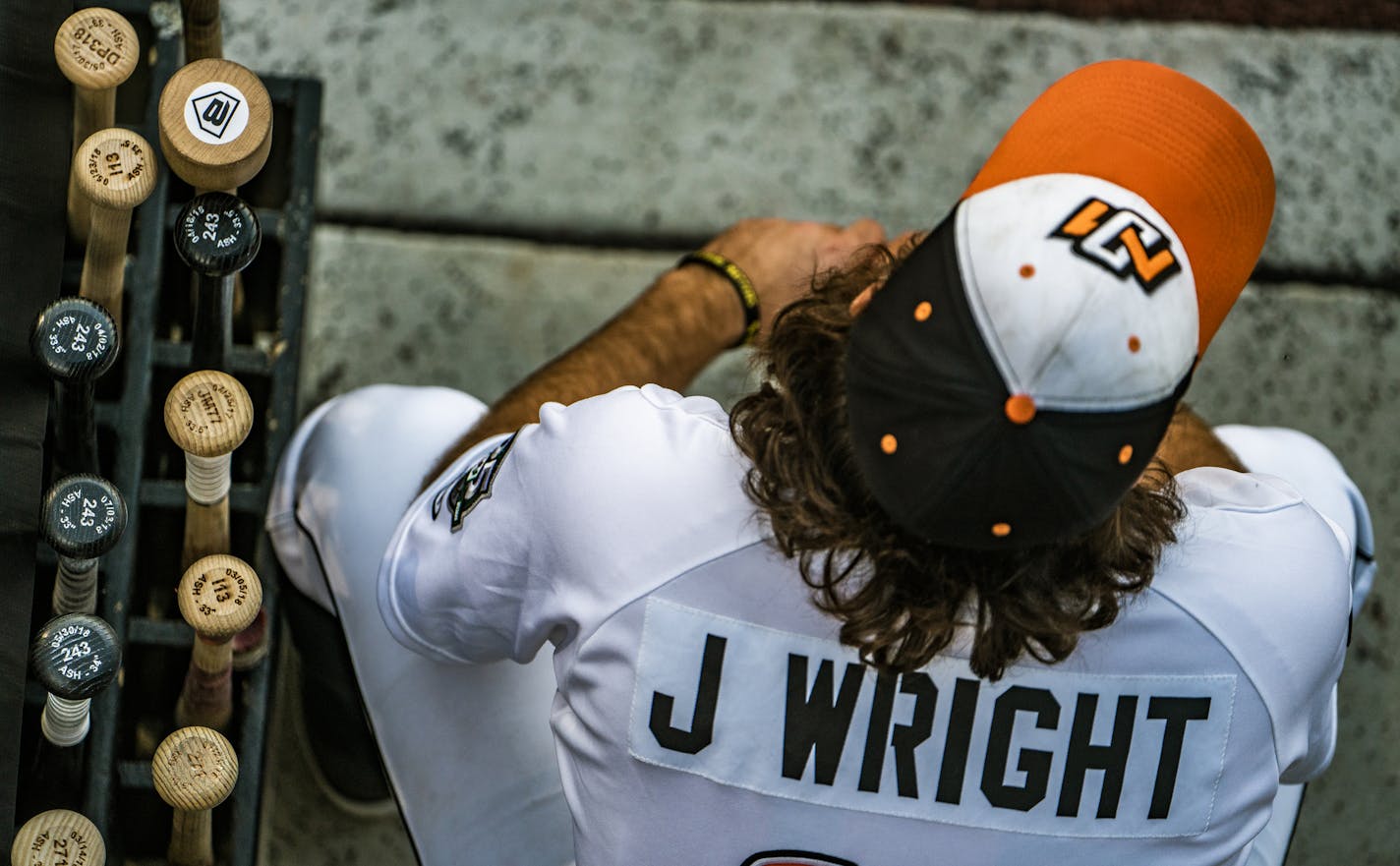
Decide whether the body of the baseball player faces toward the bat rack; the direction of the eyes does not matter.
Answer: no

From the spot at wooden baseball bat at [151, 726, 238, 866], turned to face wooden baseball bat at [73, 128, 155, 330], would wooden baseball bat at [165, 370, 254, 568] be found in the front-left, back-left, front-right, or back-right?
front-right

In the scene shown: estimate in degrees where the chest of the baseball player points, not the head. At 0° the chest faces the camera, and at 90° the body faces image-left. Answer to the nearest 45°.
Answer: approximately 180°

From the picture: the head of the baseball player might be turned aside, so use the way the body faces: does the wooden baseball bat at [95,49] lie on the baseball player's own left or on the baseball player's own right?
on the baseball player's own left

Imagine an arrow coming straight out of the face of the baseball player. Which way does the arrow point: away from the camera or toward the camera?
away from the camera
